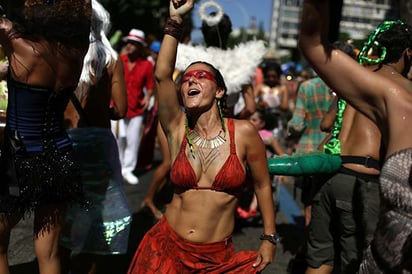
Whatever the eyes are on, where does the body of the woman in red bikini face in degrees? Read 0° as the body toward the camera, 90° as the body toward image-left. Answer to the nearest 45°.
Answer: approximately 0°

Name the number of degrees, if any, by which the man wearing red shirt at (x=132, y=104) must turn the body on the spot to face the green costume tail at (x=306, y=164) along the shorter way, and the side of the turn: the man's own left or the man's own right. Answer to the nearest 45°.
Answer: approximately 45° to the man's own left

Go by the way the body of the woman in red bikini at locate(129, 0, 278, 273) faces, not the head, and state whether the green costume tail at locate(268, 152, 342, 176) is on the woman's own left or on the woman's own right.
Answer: on the woman's own left

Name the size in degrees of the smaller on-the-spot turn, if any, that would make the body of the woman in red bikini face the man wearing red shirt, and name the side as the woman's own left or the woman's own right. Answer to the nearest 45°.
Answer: approximately 180°

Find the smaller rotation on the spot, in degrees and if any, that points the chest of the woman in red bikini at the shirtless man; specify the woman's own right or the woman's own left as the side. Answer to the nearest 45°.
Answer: approximately 135° to the woman's own left

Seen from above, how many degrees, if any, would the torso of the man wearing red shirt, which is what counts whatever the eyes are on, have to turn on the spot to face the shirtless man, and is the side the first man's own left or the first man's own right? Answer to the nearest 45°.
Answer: approximately 45° to the first man's own left

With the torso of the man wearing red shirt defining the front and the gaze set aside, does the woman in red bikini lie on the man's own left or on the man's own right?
on the man's own left
